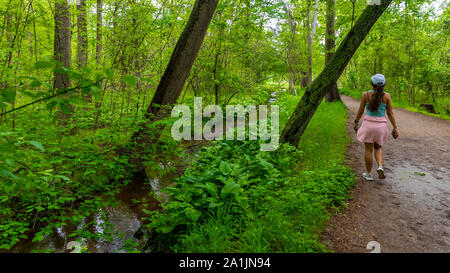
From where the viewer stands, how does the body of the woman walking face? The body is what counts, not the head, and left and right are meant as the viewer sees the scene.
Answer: facing away from the viewer

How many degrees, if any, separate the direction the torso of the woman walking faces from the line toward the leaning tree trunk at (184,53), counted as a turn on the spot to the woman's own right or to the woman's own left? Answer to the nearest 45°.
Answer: approximately 90° to the woman's own left

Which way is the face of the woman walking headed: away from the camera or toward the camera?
away from the camera

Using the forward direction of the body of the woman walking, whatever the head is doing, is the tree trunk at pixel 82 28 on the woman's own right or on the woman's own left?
on the woman's own left
